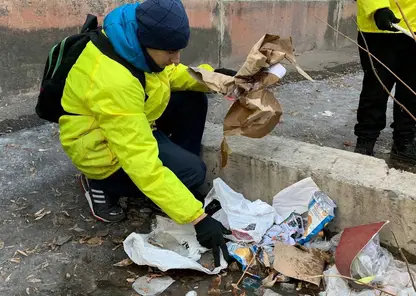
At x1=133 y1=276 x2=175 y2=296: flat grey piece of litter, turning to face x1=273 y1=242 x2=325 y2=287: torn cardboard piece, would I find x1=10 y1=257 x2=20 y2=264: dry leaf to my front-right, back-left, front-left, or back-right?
back-left

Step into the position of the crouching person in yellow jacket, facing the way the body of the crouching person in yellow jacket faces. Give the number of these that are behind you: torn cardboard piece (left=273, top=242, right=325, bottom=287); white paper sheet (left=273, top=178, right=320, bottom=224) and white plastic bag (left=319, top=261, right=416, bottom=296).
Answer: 0

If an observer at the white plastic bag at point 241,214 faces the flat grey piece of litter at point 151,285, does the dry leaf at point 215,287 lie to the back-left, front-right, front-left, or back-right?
front-left

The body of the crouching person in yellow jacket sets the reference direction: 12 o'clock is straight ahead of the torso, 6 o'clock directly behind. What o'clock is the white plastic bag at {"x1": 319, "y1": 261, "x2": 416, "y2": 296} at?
The white plastic bag is roughly at 1 o'clock from the crouching person in yellow jacket.

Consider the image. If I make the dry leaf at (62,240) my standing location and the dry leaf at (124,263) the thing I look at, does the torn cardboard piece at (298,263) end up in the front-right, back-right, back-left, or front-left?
front-left

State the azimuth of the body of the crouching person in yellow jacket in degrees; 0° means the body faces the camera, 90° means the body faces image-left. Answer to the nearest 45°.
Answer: approximately 270°

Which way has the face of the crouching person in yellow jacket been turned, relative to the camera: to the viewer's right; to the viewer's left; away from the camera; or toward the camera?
to the viewer's right

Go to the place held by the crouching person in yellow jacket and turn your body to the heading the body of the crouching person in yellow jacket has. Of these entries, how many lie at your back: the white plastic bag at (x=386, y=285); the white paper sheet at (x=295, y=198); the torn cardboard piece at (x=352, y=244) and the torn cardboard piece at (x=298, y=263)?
0

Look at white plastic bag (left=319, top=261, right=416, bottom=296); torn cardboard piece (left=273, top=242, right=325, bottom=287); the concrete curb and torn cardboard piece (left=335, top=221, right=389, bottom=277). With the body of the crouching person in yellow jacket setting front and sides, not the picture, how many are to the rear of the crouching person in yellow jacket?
0

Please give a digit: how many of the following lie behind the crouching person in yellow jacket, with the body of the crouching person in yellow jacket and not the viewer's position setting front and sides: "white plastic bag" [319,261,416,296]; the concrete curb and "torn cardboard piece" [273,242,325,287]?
0

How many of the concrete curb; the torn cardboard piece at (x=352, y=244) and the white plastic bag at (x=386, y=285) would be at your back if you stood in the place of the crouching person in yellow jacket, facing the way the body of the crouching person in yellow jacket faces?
0

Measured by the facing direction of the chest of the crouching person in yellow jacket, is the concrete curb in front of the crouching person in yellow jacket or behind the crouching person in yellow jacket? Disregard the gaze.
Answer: in front

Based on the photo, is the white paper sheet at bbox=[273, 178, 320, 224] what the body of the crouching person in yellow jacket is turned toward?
yes

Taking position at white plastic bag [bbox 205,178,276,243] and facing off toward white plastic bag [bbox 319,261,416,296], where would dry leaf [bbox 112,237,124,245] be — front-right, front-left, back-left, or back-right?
back-right

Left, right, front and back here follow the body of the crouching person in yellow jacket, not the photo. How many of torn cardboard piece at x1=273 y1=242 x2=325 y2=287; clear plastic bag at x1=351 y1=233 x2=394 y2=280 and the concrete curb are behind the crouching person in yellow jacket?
0
